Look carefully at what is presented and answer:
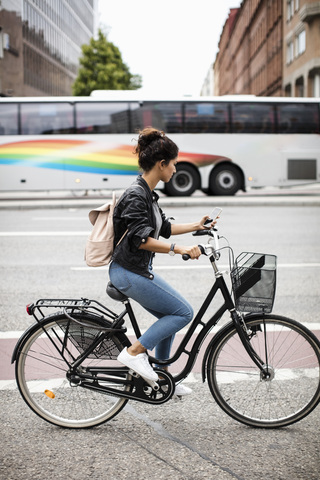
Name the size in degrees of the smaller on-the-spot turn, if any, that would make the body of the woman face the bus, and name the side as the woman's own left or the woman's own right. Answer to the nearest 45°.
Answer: approximately 90° to the woman's own left

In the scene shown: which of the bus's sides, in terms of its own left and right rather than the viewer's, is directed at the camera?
left

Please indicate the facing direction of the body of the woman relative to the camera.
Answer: to the viewer's right

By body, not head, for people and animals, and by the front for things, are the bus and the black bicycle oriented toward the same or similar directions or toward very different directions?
very different directions

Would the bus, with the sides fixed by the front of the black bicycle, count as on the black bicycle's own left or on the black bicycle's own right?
on the black bicycle's own left

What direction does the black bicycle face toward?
to the viewer's right

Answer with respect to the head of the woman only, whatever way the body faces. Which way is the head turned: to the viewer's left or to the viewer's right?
to the viewer's right

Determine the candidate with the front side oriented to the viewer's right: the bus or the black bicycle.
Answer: the black bicycle

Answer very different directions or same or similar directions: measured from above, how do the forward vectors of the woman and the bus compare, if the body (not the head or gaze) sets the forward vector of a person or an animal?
very different directions

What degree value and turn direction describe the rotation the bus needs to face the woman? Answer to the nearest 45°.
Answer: approximately 90° to its left

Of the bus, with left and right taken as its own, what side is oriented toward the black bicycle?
left
